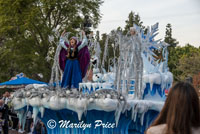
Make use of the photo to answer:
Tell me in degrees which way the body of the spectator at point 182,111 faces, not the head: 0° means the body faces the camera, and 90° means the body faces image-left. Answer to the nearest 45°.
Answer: approximately 180°

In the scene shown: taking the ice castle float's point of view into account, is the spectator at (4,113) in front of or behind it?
in front

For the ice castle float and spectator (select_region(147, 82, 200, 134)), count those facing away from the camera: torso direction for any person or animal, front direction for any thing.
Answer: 1

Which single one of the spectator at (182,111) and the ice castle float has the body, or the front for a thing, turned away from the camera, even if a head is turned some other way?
the spectator

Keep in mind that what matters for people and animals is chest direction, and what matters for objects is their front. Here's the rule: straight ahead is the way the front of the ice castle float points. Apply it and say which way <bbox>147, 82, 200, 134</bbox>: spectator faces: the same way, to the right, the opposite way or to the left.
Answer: to the right

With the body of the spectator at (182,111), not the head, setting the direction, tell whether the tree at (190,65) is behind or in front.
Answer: in front

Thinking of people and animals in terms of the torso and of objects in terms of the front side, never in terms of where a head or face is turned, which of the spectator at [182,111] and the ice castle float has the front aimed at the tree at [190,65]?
the spectator

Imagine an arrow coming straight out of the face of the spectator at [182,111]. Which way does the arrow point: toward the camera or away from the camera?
away from the camera

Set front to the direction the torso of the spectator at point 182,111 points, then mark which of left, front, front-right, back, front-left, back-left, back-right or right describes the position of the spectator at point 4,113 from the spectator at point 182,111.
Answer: front-left

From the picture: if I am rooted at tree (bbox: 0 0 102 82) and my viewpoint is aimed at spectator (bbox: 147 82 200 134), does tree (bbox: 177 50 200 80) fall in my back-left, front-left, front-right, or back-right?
back-left

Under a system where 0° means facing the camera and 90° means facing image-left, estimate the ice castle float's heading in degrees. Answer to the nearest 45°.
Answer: approximately 90°
